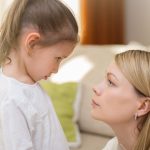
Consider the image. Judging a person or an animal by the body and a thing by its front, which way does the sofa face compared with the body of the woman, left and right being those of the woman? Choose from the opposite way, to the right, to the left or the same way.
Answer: to the left

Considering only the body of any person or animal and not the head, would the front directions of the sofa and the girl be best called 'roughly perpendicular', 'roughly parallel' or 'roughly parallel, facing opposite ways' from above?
roughly perpendicular

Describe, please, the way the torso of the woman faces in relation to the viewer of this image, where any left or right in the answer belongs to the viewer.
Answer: facing to the left of the viewer

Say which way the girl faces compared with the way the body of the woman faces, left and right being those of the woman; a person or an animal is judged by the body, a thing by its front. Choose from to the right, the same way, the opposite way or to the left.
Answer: the opposite way

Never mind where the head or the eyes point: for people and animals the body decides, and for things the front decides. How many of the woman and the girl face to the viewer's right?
1

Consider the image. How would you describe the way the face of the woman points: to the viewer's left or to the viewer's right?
to the viewer's left

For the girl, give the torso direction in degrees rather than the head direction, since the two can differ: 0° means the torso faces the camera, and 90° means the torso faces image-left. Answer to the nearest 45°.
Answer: approximately 270°

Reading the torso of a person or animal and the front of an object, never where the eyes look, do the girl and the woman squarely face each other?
yes

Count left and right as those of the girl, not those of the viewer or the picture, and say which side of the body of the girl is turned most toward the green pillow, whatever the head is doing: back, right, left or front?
left

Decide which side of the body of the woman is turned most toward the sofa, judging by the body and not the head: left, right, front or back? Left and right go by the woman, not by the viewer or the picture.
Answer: right
